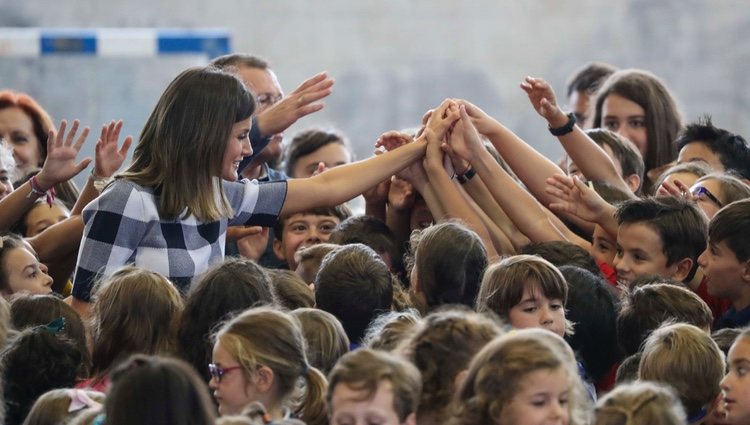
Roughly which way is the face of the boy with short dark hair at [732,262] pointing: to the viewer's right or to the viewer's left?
to the viewer's left

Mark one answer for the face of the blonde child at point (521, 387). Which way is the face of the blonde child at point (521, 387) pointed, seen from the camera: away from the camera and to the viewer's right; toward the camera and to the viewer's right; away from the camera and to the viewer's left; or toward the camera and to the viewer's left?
toward the camera and to the viewer's right

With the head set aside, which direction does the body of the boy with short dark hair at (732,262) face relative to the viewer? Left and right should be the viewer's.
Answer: facing to the left of the viewer

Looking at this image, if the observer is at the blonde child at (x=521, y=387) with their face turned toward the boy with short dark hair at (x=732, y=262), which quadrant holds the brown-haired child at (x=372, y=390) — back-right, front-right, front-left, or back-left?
back-left

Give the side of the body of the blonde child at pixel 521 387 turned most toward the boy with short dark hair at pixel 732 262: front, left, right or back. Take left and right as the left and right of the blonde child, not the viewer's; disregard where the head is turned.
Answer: left

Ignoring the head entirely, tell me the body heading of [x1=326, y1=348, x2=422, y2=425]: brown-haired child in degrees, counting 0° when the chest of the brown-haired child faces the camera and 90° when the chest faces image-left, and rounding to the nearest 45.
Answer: approximately 45°

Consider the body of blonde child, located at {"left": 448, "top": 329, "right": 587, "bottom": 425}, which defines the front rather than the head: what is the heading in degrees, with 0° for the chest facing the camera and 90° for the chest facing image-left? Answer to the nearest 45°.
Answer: approximately 315°

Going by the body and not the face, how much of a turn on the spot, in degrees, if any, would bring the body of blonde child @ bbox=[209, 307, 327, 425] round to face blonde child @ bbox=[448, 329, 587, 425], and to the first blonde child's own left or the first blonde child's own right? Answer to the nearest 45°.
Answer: approximately 135° to the first blonde child's own left
